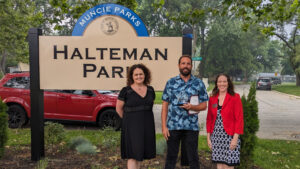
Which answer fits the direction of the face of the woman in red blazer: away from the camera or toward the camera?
toward the camera

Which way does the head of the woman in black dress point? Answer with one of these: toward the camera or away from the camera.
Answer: toward the camera

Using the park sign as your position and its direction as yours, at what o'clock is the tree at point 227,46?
The tree is roughly at 7 o'clock from the park sign.

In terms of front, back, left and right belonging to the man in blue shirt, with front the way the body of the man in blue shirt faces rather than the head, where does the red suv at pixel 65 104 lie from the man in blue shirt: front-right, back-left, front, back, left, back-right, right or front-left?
back-right

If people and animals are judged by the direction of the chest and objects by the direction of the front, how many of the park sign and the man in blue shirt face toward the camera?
2

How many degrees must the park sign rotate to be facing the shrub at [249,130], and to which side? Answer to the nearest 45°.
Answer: approximately 45° to its left

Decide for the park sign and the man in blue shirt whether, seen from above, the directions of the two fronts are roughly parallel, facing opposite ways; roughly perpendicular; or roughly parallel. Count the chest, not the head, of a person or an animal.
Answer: roughly parallel

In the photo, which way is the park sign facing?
toward the camera

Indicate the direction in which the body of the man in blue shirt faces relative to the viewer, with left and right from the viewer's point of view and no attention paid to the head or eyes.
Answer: facing the viewer

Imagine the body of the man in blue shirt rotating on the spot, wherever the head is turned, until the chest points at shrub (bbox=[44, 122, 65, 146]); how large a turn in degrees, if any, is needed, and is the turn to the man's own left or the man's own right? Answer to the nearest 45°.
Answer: approximately 135° to the man's own right

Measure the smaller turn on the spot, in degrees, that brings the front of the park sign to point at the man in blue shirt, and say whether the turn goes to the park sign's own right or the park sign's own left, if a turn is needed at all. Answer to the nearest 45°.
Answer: approximately 45° to the park sign's own left
